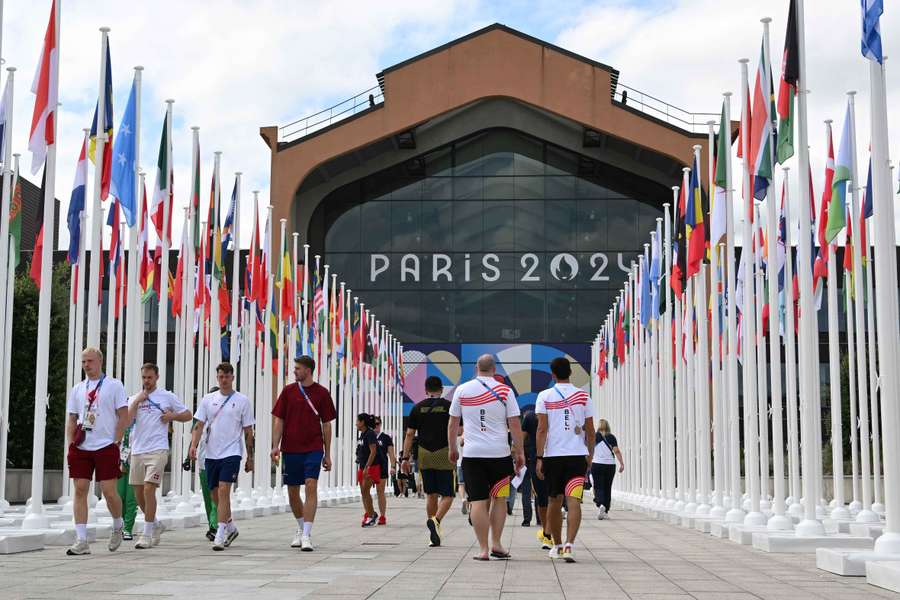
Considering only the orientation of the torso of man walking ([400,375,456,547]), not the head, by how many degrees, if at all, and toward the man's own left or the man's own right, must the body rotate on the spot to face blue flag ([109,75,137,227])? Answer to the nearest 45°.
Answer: approximately 45° to the man's own left

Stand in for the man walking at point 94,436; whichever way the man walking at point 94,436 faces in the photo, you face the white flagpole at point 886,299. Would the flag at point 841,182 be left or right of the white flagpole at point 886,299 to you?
left

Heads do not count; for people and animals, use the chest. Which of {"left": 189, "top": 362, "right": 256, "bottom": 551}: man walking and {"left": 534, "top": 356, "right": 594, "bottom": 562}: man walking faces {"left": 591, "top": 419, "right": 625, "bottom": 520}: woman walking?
{"left": 534, "top": 356, "right": 594, "bottom": 562}: man walking

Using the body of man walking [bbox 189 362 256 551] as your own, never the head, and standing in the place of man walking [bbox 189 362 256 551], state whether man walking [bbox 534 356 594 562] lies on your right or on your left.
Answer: on your left

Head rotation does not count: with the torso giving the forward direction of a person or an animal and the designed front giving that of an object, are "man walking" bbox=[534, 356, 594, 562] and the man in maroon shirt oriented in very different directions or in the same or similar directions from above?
very different directions

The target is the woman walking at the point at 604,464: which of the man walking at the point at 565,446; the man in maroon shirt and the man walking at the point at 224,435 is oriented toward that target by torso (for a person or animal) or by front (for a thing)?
the man walking at the point at 565,446

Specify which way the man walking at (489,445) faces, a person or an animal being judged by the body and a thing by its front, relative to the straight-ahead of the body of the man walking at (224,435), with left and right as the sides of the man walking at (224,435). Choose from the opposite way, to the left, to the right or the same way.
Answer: the opposite way

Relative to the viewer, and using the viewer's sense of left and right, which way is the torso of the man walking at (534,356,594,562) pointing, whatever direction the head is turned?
facing away from the viewer

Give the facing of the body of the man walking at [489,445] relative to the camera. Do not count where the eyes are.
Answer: away from the camera

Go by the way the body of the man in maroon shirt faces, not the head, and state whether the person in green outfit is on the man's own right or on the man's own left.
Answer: on the man's own right

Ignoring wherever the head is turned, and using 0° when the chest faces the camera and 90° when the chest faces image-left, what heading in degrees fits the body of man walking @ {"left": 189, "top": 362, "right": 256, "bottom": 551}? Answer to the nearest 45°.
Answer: approximately 0°

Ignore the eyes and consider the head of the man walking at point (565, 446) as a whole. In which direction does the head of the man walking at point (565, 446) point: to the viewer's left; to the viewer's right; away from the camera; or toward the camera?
away from the camera

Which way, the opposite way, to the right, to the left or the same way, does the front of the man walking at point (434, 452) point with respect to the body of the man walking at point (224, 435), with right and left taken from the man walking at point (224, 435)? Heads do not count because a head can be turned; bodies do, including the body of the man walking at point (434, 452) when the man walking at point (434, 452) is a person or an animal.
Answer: the opposite way

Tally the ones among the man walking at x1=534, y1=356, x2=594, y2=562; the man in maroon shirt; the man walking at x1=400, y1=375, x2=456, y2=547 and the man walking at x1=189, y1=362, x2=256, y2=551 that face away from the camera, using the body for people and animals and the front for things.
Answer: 2

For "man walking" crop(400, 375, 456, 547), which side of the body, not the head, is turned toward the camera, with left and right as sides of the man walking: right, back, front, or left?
back
